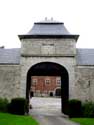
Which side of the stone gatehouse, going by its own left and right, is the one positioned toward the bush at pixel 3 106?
right
